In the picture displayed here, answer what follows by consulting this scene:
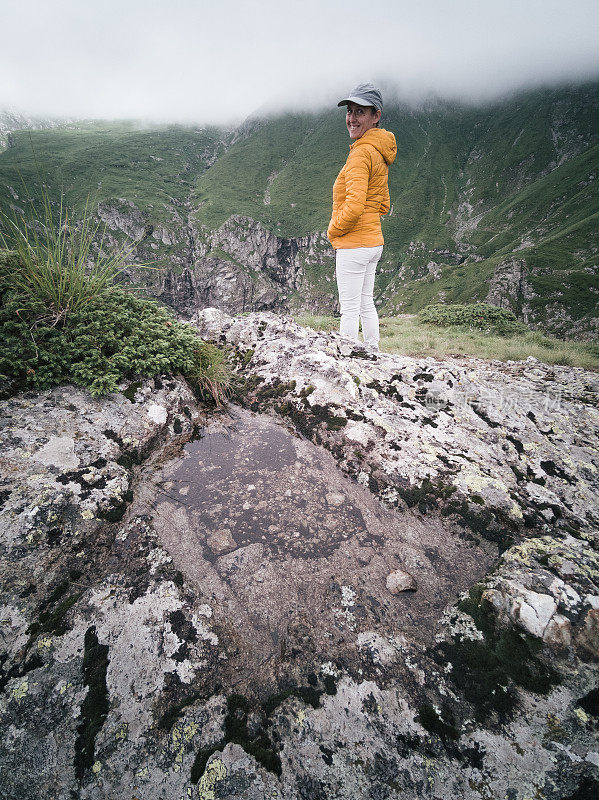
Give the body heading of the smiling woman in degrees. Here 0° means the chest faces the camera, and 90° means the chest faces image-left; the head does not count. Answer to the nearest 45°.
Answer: approximately 90°

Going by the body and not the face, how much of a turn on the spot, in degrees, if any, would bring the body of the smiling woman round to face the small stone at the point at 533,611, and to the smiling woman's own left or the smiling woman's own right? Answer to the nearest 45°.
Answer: approximately 90° to the smiling woman's own left

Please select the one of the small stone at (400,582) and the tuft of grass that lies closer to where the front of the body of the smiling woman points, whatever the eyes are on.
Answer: the tuft of grass

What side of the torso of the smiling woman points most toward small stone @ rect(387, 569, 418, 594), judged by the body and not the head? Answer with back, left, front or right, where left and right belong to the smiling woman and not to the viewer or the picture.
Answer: left

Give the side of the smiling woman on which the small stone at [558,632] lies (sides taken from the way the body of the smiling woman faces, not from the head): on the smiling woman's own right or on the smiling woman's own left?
on the smiling woman's own left

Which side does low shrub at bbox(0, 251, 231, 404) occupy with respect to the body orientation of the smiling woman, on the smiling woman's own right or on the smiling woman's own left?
on the smiling woman's own left

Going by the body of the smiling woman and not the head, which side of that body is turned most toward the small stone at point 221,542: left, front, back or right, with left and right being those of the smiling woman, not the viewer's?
left

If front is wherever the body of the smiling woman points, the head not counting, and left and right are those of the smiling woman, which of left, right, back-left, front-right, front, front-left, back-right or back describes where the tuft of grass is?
front-left

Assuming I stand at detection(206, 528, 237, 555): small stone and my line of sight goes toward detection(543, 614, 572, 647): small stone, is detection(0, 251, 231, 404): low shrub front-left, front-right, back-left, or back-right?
back-left

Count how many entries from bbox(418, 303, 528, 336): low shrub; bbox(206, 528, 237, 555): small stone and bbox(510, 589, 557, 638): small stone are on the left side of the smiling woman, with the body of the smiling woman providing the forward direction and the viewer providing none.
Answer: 2
